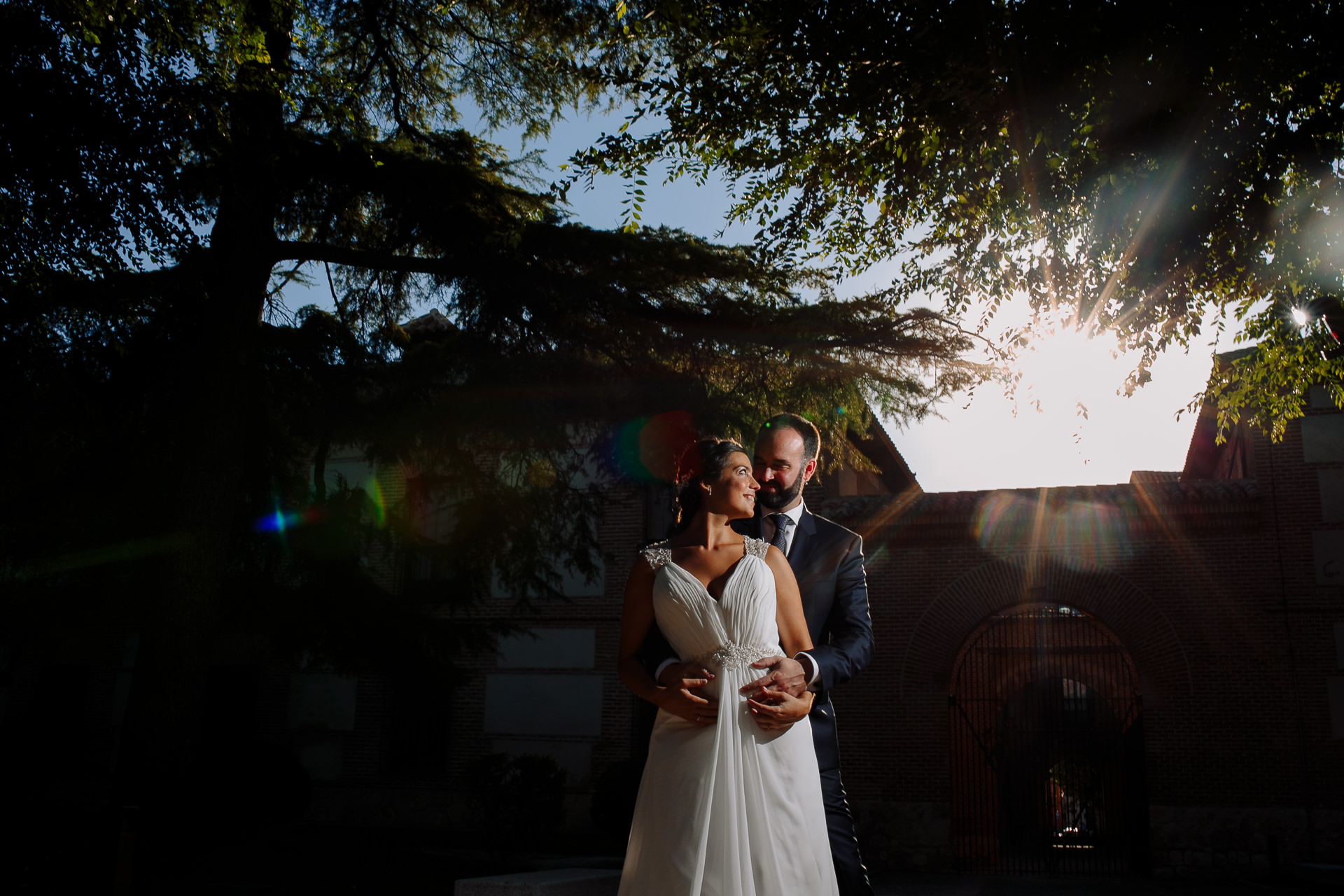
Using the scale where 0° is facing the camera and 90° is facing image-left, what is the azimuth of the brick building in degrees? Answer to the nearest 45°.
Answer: approximately 0°

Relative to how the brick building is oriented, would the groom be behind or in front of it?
in front

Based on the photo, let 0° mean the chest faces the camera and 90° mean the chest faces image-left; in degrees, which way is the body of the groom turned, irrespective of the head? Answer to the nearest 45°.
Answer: approximately 45°

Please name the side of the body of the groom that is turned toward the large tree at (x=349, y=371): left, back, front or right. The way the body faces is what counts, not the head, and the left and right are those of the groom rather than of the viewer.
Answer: right

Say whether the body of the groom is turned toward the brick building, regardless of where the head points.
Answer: no

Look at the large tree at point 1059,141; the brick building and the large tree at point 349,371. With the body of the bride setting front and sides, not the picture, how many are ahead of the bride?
0

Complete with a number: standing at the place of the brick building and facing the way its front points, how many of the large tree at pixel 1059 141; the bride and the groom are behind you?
0

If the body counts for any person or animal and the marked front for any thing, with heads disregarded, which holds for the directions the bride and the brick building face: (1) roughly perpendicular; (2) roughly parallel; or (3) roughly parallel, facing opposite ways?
roughly parallel

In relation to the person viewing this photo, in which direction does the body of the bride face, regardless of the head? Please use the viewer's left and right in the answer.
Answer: facing the viewer

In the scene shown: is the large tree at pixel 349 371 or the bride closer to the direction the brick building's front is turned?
the bride

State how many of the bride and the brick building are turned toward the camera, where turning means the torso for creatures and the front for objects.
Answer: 2

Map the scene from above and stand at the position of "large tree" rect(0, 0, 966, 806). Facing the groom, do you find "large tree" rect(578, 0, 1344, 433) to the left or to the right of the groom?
left

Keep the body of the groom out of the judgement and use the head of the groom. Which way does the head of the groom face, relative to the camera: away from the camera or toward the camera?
toward the camera
